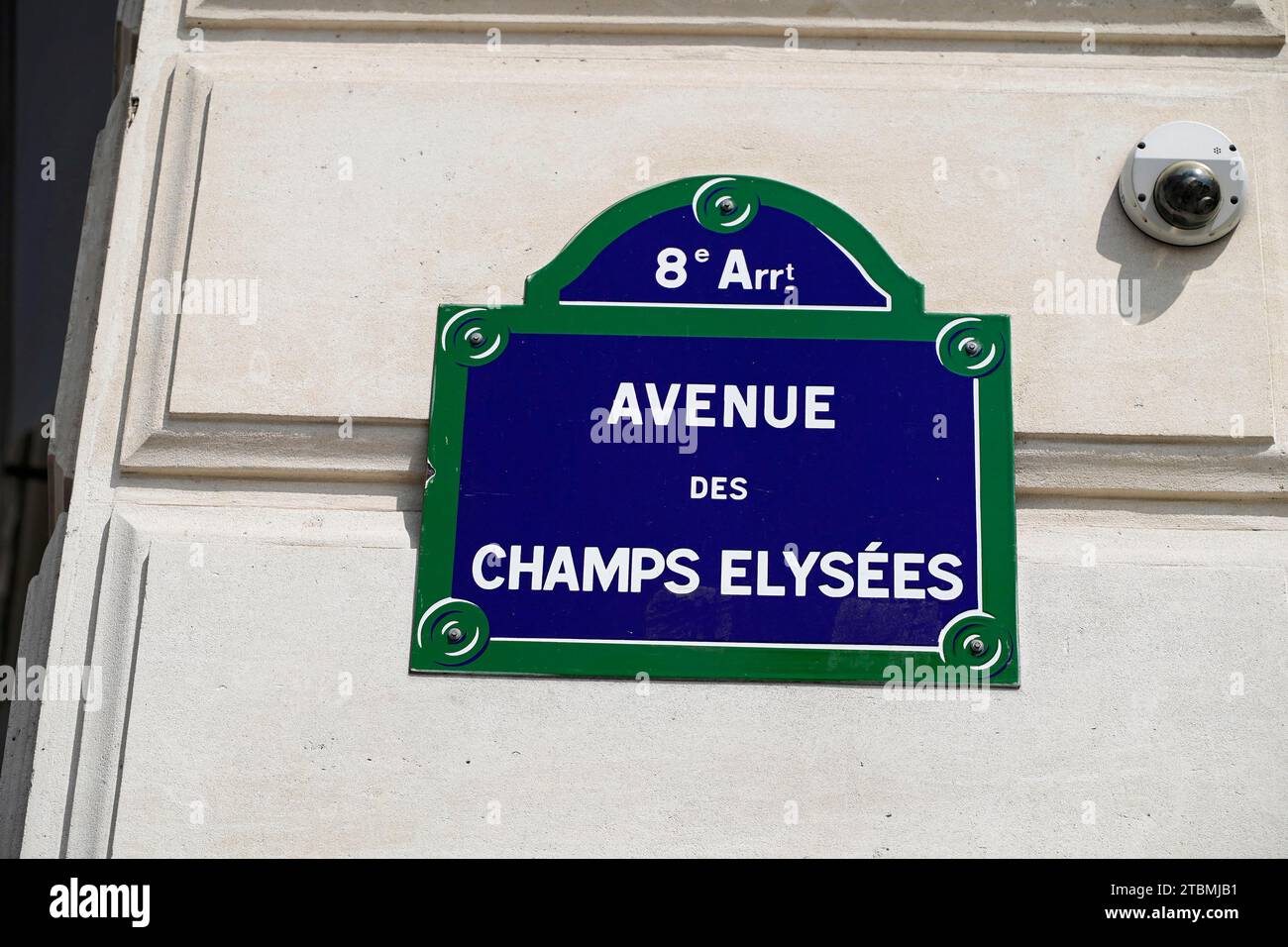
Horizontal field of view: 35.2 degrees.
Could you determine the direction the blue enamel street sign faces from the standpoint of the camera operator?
facing the viewer

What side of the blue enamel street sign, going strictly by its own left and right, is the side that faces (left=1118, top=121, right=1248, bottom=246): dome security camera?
left
